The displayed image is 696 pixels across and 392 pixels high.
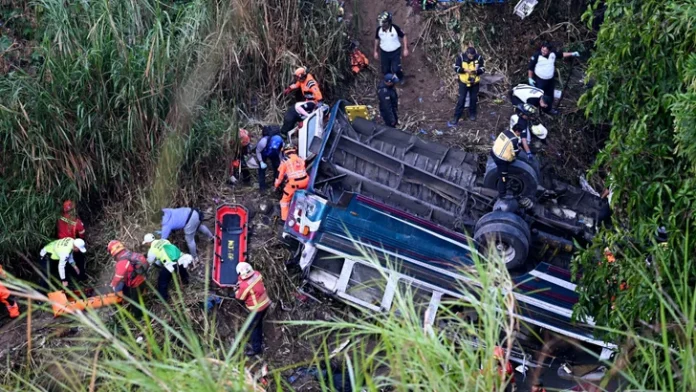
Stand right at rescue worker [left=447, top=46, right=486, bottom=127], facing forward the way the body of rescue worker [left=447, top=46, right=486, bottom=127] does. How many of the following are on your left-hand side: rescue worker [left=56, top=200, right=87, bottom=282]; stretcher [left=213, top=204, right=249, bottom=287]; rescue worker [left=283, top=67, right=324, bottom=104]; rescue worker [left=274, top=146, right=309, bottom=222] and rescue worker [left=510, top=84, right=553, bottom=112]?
1

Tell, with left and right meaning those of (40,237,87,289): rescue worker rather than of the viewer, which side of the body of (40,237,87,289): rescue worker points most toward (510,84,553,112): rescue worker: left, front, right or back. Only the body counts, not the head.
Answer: front

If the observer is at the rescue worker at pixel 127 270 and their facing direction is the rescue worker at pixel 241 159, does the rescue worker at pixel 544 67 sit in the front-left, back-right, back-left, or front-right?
front-right

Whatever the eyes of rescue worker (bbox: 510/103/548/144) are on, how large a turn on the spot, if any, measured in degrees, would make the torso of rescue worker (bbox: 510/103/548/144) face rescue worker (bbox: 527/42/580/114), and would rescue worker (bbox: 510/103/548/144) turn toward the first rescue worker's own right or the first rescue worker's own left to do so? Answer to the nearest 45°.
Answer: approximately 135° to the first rescue worker's own left

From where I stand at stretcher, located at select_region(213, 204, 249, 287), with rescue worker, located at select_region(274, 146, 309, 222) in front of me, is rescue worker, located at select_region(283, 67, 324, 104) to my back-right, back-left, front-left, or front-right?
front-left

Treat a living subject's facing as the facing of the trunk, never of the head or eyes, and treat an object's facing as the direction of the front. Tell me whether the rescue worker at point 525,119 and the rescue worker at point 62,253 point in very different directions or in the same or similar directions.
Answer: same or similar directions

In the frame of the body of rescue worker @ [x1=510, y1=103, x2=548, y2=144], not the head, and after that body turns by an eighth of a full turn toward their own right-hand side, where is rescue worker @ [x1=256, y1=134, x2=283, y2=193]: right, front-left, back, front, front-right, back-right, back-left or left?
front

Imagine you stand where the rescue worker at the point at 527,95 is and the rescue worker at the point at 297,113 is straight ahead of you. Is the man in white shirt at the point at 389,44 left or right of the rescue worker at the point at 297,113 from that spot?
right

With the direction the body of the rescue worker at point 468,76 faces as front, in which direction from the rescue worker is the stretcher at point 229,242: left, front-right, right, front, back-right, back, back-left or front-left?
front-right

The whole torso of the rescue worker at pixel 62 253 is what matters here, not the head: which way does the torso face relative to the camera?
to the viewer's right

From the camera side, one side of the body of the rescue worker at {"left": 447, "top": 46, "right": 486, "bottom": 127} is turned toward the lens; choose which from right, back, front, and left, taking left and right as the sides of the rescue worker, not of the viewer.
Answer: front
